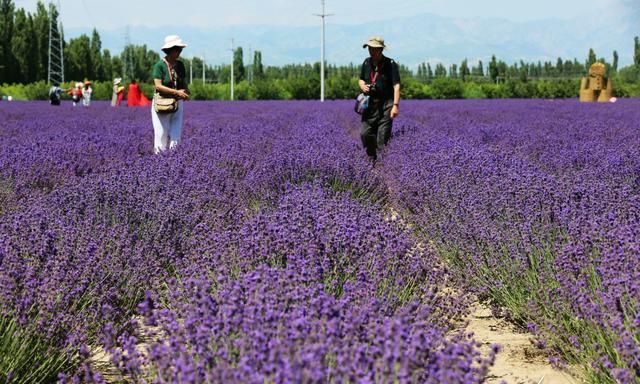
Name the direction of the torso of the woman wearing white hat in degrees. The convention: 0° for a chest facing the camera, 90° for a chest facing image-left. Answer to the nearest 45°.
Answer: approximately 315°

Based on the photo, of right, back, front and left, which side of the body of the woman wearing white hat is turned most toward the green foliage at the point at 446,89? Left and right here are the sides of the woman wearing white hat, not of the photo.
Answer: left

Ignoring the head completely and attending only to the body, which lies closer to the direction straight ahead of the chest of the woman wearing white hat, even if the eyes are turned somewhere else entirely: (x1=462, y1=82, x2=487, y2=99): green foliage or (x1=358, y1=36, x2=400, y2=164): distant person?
the distant person

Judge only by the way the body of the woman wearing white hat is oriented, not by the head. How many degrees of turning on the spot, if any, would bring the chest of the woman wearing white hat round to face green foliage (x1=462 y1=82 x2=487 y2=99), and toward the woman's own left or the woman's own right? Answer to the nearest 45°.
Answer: approximately 90° to the woman's own left

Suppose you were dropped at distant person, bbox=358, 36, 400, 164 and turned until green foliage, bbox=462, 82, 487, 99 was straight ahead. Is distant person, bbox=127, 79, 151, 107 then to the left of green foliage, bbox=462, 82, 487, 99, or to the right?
left

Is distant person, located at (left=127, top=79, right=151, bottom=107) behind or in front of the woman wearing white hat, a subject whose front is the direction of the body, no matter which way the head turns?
behind

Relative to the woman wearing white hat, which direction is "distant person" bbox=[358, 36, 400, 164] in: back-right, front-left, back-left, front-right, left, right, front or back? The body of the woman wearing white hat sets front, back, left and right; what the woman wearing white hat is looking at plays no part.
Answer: front-left
